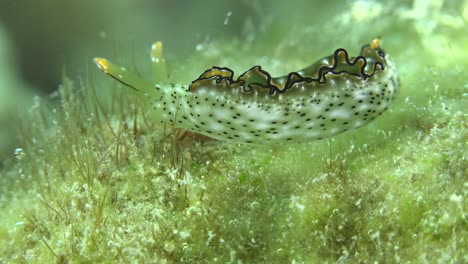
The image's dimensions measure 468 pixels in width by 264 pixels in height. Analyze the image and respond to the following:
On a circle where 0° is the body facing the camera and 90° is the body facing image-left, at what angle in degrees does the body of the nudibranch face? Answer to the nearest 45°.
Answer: approximately 90°
